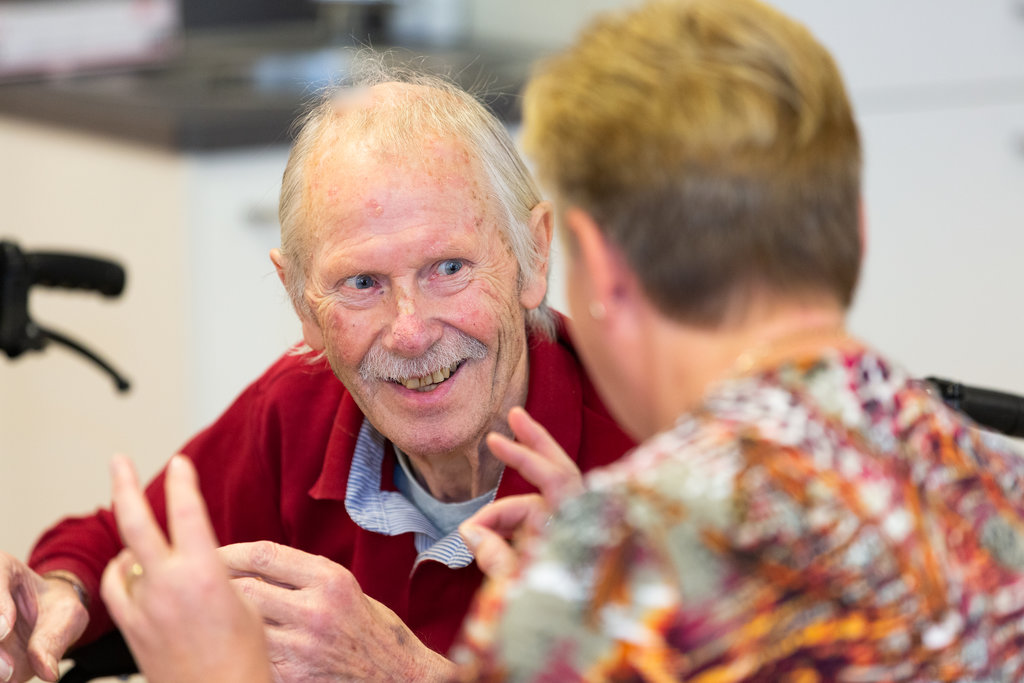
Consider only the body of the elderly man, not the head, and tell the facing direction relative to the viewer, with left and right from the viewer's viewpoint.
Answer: facing the viewer

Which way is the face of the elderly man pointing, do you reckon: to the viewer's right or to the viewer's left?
to the viewer's right

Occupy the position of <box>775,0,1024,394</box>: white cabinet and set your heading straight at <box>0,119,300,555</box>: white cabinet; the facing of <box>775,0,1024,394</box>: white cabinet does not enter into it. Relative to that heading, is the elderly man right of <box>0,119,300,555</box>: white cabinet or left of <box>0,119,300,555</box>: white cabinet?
left

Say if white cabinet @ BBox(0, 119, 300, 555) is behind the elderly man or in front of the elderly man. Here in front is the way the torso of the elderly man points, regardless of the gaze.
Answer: behind

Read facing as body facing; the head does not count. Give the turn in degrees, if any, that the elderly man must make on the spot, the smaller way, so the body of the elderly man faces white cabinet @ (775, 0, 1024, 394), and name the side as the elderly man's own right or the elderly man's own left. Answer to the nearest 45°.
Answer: approximately 135° to the elderly man's own left
